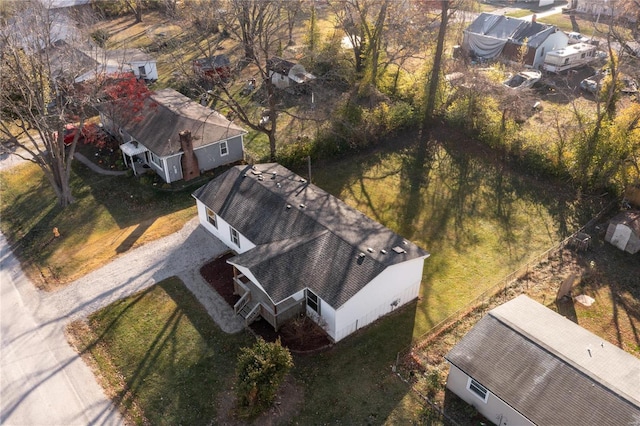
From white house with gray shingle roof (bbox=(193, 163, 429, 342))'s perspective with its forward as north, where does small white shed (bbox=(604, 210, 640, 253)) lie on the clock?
The small white shed is roughly at 7 o'clock from the white house with gray shingle roof.

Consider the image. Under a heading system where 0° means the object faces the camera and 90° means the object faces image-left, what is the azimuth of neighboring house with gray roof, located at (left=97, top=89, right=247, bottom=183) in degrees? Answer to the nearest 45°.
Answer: approximately 45°

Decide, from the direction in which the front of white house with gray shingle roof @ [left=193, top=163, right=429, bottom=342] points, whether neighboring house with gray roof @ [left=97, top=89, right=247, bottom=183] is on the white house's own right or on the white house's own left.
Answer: on the white house's own right

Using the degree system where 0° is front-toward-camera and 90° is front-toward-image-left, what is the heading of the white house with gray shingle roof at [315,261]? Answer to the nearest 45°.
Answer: approximately 45°

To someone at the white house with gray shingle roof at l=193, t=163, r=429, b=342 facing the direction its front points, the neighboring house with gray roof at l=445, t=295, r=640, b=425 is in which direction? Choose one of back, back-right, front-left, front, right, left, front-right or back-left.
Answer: left

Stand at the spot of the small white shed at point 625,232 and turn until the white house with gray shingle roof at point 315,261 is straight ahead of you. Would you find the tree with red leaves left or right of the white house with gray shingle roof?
right

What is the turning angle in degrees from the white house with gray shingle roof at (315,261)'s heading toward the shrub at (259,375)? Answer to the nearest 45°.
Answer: approximately 45° to its left

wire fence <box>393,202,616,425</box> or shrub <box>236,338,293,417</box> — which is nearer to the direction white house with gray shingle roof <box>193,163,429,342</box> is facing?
the shrub

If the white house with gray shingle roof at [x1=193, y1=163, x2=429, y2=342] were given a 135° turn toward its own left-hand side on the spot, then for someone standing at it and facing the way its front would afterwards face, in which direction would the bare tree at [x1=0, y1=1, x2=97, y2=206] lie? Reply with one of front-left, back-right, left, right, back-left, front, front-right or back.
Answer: back-left

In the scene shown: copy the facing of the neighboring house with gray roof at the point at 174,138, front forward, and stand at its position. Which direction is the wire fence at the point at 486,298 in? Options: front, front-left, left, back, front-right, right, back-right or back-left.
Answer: left

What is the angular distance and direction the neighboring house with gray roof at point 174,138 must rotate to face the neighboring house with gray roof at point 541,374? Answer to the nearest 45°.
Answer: approximately 90° to its left
